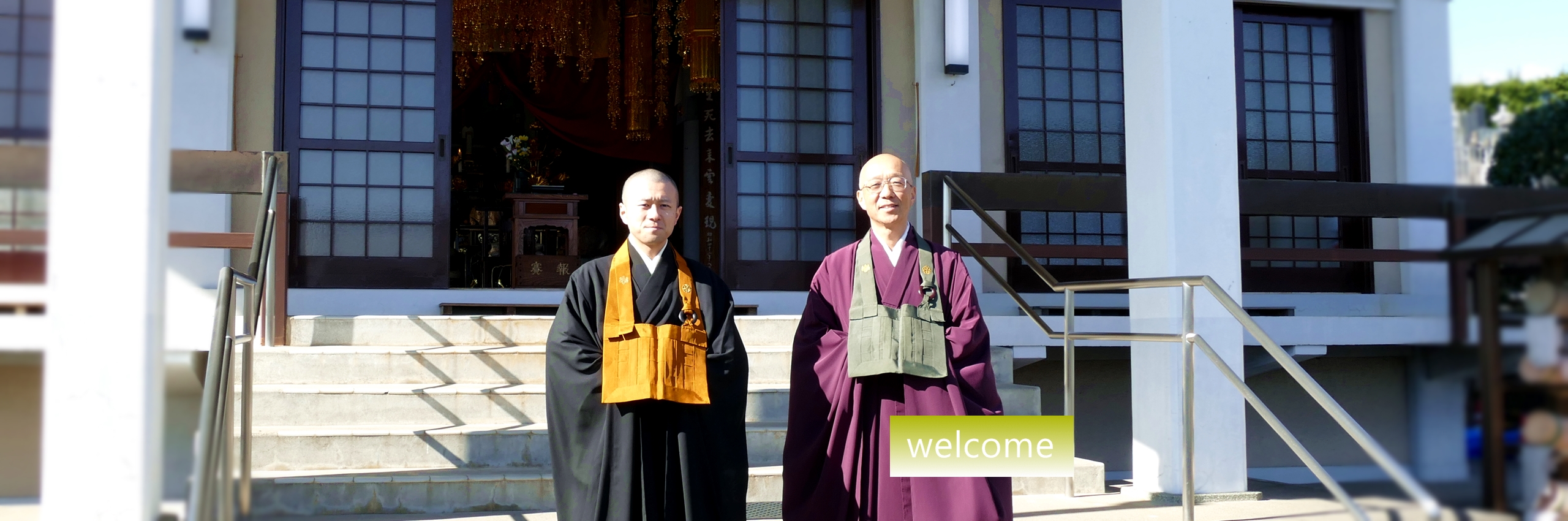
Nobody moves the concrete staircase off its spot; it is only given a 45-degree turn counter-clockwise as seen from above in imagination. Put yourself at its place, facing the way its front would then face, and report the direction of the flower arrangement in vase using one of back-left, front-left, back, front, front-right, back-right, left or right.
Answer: back-left

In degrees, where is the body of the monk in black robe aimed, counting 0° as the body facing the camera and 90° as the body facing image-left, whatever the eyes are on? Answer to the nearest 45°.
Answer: approximately 0°

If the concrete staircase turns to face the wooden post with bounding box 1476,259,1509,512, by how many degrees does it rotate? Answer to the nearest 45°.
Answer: approximately 45° to its left

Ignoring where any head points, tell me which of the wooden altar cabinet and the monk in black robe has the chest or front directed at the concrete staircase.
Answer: the wooden altar cabinet

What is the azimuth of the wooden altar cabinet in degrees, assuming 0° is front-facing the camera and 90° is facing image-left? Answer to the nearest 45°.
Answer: approximately 0°

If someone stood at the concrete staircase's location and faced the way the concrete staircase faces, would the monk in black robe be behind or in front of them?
in front

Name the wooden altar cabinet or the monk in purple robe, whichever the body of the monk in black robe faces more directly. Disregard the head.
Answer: the monk in purple robe
